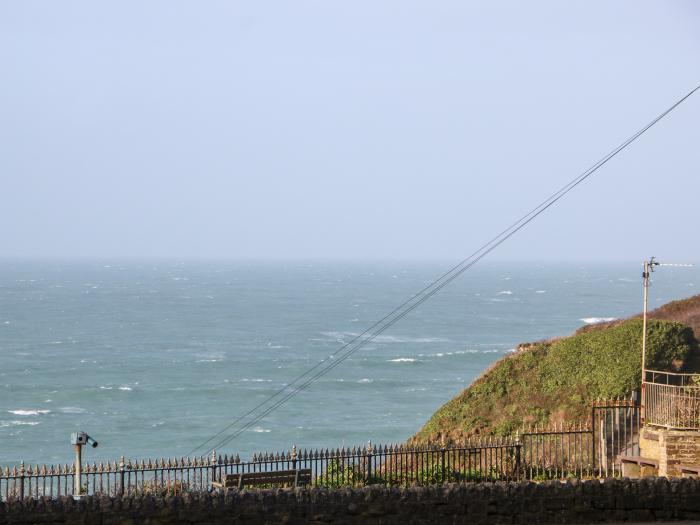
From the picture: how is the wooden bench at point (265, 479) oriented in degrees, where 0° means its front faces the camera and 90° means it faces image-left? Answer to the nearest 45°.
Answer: approximately 135°

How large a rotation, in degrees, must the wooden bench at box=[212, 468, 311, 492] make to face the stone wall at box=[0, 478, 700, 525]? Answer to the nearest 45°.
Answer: approximately 180°

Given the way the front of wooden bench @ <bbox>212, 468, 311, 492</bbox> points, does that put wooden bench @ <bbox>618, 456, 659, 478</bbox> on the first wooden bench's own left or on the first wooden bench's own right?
on the first wooden bench's own right
